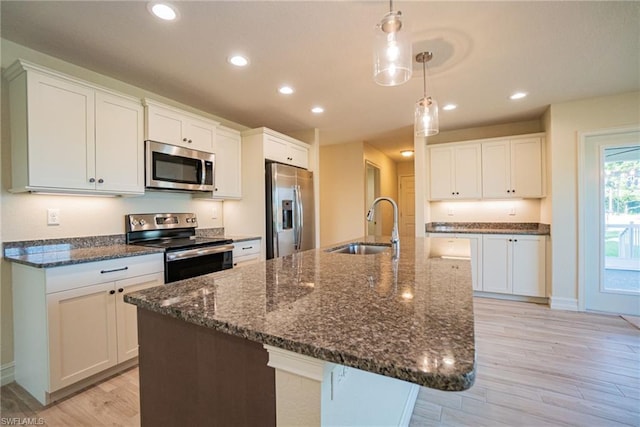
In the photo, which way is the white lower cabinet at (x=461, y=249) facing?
toward the camera

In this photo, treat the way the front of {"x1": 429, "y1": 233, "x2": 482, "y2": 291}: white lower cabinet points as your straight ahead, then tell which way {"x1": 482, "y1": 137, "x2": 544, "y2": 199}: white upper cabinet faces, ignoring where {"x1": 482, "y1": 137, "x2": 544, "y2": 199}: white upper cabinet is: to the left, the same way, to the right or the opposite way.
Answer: the same way

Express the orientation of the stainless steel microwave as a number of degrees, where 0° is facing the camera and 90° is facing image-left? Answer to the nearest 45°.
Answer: approximately 315°

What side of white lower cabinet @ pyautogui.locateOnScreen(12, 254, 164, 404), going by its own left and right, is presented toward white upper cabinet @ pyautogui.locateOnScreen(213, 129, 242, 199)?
left

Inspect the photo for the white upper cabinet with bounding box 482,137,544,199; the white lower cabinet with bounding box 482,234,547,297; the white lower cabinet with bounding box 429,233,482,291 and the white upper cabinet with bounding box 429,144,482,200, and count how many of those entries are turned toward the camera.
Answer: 4

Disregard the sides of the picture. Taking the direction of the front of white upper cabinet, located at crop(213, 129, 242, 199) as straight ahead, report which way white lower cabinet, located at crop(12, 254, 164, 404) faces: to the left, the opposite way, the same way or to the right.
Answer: the same way

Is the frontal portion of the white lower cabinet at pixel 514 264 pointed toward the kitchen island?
yes

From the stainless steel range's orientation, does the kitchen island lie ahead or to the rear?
ahead

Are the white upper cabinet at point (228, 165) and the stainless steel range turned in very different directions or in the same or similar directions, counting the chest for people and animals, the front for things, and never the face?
same or similar directions

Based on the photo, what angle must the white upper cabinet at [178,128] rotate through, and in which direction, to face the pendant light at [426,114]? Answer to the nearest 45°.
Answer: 0° — it already faces it

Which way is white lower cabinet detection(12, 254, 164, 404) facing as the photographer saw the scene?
facing the viewer and to the right of the viewer

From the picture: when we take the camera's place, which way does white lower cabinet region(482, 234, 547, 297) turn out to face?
facing the viewer

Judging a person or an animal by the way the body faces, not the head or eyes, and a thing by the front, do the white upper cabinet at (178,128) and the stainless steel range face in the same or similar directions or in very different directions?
same or similar directions

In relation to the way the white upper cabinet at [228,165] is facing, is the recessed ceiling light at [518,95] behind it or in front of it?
in front

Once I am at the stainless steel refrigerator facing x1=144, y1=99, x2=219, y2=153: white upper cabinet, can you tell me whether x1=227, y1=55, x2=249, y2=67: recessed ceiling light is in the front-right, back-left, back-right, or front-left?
front-left

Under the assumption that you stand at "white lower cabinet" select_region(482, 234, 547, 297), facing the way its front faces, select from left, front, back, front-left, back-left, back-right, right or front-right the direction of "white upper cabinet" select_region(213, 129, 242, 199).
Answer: front-right

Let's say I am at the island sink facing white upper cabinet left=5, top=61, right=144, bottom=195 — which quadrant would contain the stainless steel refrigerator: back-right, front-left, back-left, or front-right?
front-right

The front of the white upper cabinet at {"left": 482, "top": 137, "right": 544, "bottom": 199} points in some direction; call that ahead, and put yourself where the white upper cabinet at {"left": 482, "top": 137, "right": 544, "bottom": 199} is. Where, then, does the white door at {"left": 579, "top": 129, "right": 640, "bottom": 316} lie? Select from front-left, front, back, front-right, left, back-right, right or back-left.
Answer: left
